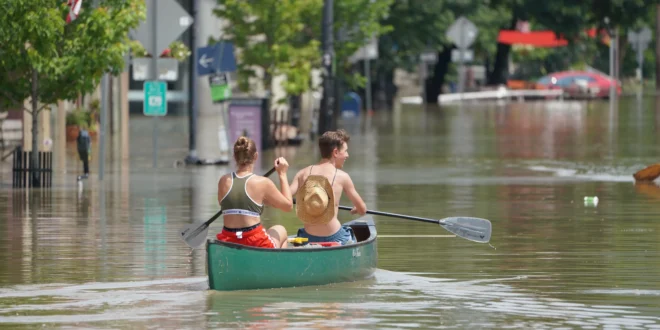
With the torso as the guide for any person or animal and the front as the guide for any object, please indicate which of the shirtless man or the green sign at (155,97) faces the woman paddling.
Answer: the green sign

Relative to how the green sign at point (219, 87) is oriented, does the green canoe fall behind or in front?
in front

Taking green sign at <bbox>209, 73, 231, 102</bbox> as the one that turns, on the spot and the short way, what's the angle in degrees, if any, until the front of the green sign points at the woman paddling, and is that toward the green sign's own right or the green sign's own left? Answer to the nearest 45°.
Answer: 0° — it already faces them

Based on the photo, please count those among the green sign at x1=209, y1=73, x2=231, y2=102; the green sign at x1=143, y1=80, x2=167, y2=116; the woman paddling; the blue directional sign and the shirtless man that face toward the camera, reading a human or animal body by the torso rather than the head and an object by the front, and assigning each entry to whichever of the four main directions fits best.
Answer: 3

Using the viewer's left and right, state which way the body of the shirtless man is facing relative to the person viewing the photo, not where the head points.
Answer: facing away from the viewer and to the right of the viewer

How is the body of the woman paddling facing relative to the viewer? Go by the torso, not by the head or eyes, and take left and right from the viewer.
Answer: facing away from the viewer and to the right of the viewer

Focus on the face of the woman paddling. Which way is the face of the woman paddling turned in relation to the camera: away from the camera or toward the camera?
away from the camera

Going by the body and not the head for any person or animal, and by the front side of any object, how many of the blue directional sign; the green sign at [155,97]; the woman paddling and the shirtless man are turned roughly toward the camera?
2

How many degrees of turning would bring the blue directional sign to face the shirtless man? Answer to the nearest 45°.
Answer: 0° — it already faces them

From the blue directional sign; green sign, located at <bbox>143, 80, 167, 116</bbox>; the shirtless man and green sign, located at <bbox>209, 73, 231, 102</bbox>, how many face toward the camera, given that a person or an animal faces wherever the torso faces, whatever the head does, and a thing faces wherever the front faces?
3
